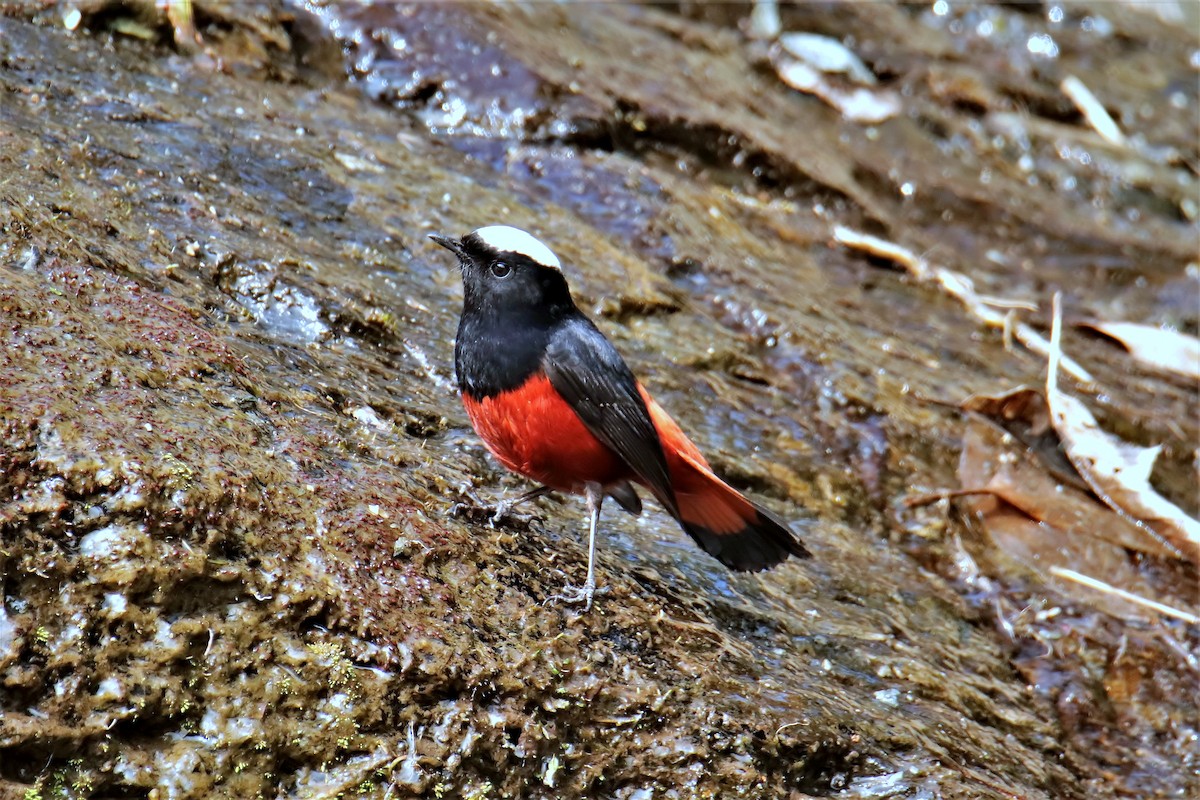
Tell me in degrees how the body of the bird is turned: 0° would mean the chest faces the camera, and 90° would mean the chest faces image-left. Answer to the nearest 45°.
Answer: approximately 90°

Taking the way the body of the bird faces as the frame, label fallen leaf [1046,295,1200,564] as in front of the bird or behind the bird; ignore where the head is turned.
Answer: behind
